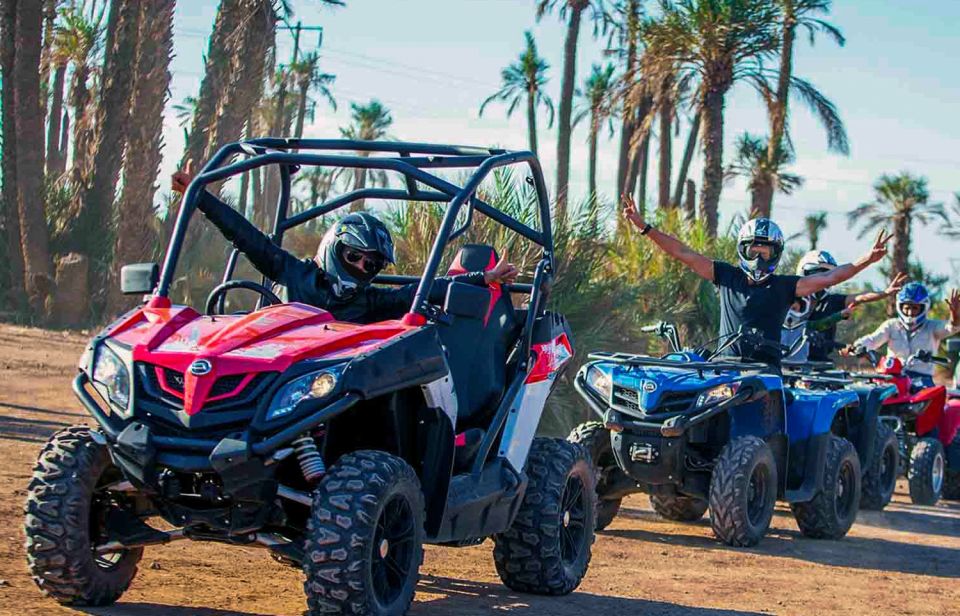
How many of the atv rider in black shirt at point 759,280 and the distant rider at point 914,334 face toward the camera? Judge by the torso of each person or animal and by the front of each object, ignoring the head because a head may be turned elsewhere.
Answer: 2

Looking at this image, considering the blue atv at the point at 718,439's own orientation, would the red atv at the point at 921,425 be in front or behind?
behind

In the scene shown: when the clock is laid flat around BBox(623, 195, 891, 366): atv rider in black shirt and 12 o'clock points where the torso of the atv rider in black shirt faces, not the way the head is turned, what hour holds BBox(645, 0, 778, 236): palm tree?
The palm tree is roughly at 6 o'clock from the atv rider in black shirt.

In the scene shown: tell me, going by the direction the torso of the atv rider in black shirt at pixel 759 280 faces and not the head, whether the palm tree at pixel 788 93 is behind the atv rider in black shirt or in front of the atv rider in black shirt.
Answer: behind

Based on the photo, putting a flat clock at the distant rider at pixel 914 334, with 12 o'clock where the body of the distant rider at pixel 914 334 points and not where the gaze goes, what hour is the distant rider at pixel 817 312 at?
the distant rider at pixel 817 312 is roughly at 1 o'clock from the distant rider at pixel 914 334.

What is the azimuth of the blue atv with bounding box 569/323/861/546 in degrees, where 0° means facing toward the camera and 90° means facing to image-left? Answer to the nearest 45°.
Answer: approximately 45°

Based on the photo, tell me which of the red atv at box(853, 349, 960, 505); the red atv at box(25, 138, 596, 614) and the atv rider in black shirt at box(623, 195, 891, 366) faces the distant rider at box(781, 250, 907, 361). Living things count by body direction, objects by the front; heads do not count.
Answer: the red atv at box(853, 349, 960, 505)

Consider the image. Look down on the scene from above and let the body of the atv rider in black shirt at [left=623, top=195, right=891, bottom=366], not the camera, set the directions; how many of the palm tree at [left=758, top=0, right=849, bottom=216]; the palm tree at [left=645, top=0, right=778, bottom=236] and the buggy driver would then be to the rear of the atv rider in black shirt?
2

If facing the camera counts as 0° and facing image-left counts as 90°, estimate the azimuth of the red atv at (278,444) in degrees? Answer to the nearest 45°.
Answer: approximately 45°

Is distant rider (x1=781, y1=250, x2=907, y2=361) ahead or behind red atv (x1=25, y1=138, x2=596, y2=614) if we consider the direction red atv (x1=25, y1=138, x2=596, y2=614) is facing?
behind

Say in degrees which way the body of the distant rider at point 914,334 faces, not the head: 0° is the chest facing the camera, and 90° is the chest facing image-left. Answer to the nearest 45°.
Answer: approximately 0°

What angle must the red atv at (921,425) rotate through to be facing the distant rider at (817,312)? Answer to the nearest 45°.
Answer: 0° — it already faces them

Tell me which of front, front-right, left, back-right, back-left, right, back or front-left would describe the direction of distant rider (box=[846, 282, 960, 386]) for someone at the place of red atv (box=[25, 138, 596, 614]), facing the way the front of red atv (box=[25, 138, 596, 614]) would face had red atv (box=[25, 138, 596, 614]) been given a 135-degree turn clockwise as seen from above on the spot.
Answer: front-right
